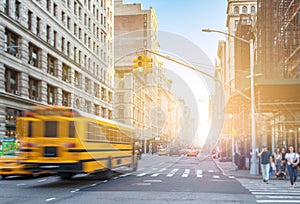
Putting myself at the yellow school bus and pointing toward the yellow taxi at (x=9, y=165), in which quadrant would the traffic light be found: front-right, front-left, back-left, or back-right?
back-right

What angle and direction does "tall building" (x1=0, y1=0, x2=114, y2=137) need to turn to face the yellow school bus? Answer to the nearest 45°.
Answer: approximately 45° to its right

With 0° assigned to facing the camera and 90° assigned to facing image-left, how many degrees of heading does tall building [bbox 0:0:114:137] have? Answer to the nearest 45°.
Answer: approximately 315°

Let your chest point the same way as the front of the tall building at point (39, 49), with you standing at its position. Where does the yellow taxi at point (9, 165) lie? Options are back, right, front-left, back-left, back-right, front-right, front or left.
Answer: front-right
